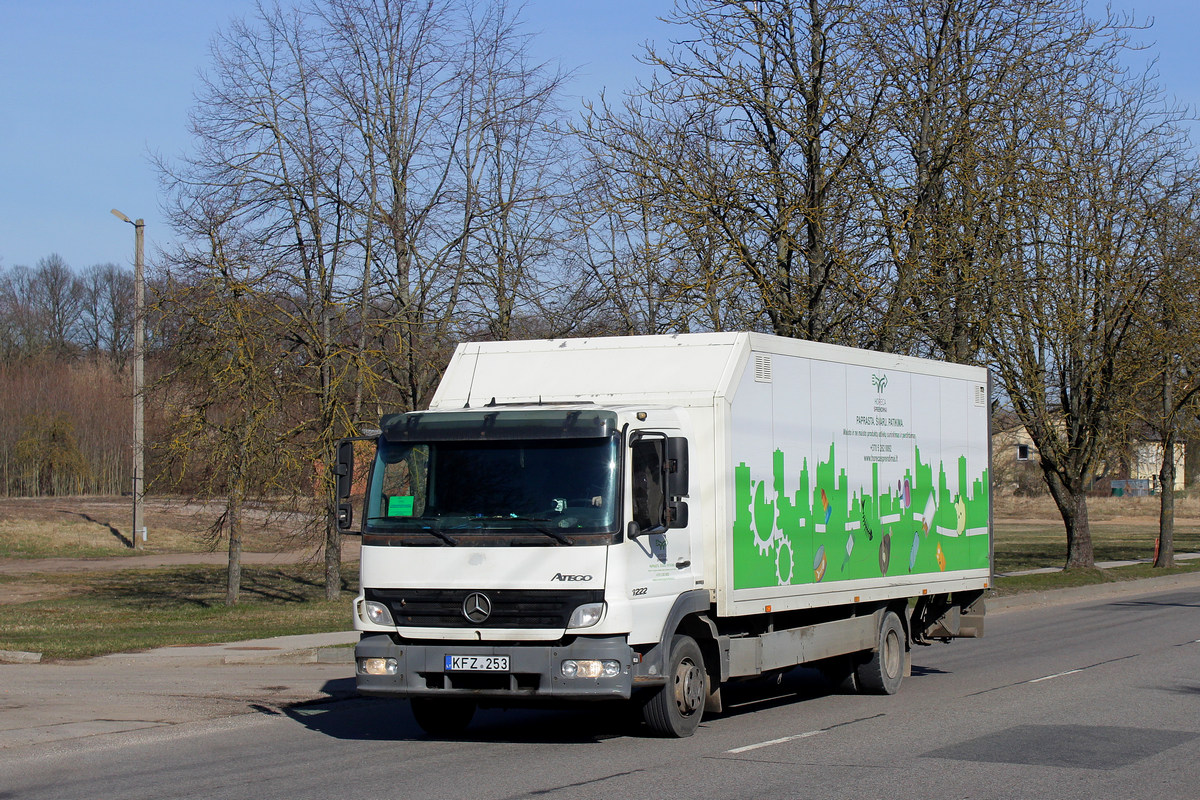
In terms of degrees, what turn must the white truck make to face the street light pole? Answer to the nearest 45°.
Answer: approximately 90° to its right

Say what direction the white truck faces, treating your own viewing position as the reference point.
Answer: facing the viewer and to the left of the viewer

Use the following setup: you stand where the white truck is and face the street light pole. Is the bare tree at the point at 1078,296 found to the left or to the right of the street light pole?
right

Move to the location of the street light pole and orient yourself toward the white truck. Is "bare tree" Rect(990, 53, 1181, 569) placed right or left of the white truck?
left

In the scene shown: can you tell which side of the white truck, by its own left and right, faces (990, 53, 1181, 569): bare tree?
back
